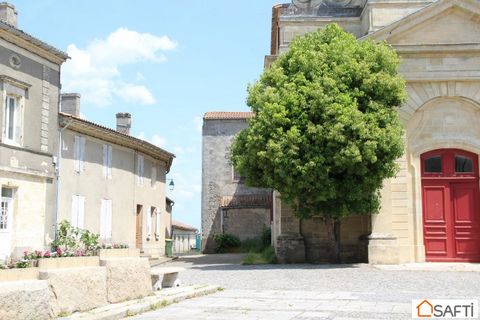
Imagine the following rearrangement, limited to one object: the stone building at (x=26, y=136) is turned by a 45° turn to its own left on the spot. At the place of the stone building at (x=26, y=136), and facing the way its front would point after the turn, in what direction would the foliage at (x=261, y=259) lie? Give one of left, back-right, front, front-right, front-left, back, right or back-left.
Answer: front

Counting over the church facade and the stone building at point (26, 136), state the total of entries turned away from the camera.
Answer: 0

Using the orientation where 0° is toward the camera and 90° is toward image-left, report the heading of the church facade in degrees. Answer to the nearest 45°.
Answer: approximately 0°

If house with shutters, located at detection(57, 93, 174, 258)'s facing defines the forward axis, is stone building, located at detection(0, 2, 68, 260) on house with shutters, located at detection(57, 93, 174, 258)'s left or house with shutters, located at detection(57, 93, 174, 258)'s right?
on its right

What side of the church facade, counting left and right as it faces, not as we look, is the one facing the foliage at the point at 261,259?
right

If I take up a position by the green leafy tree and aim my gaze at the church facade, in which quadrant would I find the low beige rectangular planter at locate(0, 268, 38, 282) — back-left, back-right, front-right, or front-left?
back-right

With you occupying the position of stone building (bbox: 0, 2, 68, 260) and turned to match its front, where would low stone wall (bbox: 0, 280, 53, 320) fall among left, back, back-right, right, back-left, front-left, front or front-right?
front-right

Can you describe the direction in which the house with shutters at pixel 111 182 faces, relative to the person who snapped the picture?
facing the viewer and to the right of the viewer

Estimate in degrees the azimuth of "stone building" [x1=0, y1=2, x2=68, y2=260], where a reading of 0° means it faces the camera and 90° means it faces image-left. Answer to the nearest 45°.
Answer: approximately 315°

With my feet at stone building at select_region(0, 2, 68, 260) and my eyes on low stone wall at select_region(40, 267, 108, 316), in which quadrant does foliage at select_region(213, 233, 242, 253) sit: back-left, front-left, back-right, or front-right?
back-left

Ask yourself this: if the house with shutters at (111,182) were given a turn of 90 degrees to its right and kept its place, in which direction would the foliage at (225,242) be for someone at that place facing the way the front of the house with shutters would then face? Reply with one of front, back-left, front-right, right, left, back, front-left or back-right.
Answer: back
